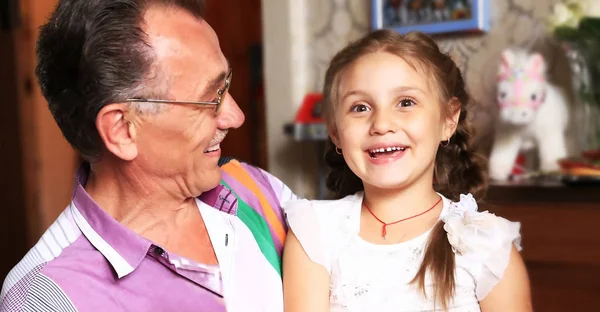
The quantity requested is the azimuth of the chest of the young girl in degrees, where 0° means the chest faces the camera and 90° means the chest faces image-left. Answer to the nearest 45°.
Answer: approximately 0°

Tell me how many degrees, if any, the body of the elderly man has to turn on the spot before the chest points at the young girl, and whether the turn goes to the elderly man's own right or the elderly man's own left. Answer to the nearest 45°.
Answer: approximately 45° to the elderly man's own left

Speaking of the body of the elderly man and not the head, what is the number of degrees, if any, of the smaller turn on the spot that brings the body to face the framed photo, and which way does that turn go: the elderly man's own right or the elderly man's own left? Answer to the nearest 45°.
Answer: approximately 90° to the elderly man's own left

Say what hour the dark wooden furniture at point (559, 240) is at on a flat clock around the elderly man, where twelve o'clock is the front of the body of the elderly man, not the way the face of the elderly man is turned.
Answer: The dark wooden furniture is roughly at 10 o'clock from the elderly man.

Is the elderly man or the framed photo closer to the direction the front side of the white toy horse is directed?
the elderly man

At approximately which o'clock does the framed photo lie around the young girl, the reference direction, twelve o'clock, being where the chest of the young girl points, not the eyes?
The framed photo is roughly at 6 o'clock from the young girl.

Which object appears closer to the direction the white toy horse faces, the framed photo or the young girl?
the young girl

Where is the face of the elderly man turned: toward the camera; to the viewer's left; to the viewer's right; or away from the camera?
to the viewer's right

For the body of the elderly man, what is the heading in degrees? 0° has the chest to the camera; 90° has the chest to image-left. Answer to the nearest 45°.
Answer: approximately 315°

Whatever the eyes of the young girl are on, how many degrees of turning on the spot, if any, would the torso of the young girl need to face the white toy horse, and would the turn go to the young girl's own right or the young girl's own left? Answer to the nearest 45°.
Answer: approximately 135° to the young girl's own left

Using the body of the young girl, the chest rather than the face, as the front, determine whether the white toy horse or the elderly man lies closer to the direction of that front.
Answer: the elderly man
